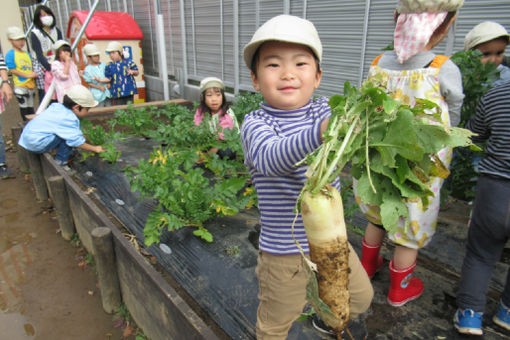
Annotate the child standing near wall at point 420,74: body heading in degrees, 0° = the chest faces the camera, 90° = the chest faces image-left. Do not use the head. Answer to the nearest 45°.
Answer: approximately 225°

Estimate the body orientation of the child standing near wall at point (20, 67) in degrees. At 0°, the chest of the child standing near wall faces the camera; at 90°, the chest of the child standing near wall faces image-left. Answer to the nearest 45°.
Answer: approximately 315°

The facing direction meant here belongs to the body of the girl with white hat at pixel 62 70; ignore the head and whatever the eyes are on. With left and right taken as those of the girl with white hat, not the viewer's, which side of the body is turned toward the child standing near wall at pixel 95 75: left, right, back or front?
left

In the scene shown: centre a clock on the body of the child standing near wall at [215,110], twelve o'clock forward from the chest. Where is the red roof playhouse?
The red roof playhouse is roughly at 5 o'clock from the child standing near wall.

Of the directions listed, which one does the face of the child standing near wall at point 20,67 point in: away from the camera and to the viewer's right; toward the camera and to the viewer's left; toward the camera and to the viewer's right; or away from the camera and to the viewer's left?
toward the camera and to the viewer's right

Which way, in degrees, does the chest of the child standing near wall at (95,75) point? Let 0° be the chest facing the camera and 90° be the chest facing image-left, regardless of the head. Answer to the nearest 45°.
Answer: approximately 315°

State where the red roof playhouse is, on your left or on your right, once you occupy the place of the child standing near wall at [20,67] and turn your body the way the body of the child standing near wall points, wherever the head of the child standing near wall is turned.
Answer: on your left

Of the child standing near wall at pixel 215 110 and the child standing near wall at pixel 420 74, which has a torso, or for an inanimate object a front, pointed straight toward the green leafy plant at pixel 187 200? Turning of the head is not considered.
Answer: the child standing near wall at pixel 215 110

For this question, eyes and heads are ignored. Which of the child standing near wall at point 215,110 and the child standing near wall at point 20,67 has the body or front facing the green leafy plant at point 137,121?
the child standing near wall at point 20,67

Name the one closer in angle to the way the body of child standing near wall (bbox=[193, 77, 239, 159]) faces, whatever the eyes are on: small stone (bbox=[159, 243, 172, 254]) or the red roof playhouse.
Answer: the small stone
